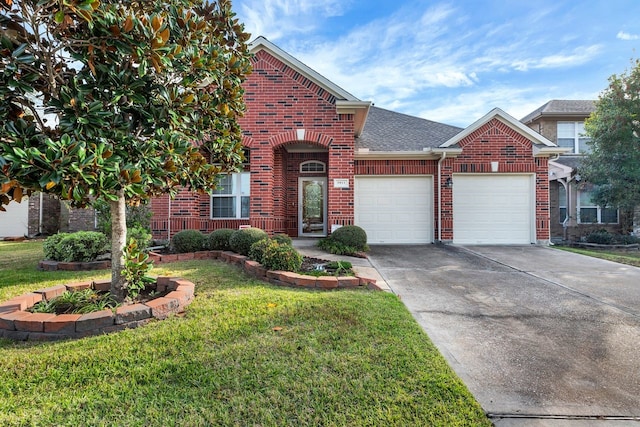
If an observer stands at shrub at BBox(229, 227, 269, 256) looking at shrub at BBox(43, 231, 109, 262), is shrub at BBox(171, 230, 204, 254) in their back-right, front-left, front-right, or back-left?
front-right

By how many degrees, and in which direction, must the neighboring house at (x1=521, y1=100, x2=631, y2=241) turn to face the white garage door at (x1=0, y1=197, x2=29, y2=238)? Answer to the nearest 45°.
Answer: approximately 45° to its right

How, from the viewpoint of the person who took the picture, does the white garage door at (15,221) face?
facing the viewer

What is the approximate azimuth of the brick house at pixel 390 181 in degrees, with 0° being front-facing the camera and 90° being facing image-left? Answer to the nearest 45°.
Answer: approximately 0°

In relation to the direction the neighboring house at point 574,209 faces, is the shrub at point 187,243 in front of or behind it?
in front

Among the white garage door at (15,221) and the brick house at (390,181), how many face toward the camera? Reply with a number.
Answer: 2

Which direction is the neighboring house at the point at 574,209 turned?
toward the camera

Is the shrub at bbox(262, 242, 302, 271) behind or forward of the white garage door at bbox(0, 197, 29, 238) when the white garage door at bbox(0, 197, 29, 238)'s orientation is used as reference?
forward

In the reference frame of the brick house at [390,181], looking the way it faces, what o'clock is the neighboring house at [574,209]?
The neighboring house is roughly at 8 o'clock from the brick house.

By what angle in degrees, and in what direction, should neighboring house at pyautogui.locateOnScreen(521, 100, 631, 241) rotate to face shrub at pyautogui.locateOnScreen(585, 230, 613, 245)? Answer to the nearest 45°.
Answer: approximately 45° to its left

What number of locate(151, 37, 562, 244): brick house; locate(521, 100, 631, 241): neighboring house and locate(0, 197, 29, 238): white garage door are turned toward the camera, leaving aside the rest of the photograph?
3

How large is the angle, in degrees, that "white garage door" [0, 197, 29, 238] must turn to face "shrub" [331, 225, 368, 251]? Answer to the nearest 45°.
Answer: approximately 45° to its left

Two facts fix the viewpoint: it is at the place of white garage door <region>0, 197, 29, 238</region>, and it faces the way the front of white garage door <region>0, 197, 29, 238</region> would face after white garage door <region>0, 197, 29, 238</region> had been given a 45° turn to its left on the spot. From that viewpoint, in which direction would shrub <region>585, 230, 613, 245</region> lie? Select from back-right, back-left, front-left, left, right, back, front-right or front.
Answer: front

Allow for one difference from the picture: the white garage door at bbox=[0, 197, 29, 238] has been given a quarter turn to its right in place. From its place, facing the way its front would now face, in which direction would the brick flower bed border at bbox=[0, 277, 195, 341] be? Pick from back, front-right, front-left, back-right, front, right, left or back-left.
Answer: left

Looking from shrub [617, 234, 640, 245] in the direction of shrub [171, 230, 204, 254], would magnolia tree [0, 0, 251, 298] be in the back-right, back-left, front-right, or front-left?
front-left

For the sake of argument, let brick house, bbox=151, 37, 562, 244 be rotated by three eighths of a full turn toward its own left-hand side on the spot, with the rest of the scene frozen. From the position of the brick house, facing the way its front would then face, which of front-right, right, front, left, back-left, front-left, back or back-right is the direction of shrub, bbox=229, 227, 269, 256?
back

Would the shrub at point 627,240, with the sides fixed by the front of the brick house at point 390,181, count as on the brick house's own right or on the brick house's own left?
on the brick house's own left
